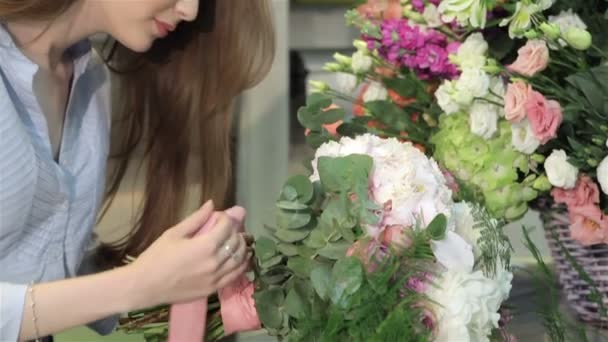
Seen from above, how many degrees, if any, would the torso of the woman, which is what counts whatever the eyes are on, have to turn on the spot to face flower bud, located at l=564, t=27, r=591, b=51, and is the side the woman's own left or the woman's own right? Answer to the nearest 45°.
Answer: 0° — they already face it

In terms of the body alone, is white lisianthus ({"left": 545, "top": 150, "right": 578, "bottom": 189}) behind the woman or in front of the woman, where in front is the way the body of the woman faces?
in front

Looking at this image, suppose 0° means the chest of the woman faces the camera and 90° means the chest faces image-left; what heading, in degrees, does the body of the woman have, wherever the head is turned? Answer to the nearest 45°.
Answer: approximately 315°

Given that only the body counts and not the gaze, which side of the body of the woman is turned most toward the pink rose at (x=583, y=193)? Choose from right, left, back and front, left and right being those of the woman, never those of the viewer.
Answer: front

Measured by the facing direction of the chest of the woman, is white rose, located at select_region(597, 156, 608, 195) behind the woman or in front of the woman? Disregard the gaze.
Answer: in front
